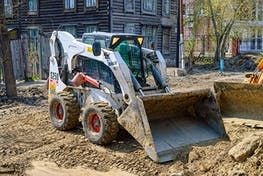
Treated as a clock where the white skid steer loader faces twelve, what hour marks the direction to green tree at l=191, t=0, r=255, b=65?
The green tree is roughly at 8 o'clock from the white skid steer loader.

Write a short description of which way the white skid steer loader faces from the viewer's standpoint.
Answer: facing the viewer and to the right of the viewer

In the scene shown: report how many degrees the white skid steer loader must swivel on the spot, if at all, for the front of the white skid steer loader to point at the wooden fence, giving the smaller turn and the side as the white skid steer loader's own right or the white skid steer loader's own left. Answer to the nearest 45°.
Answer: approximately 135° to the white skid steer loader's own left
